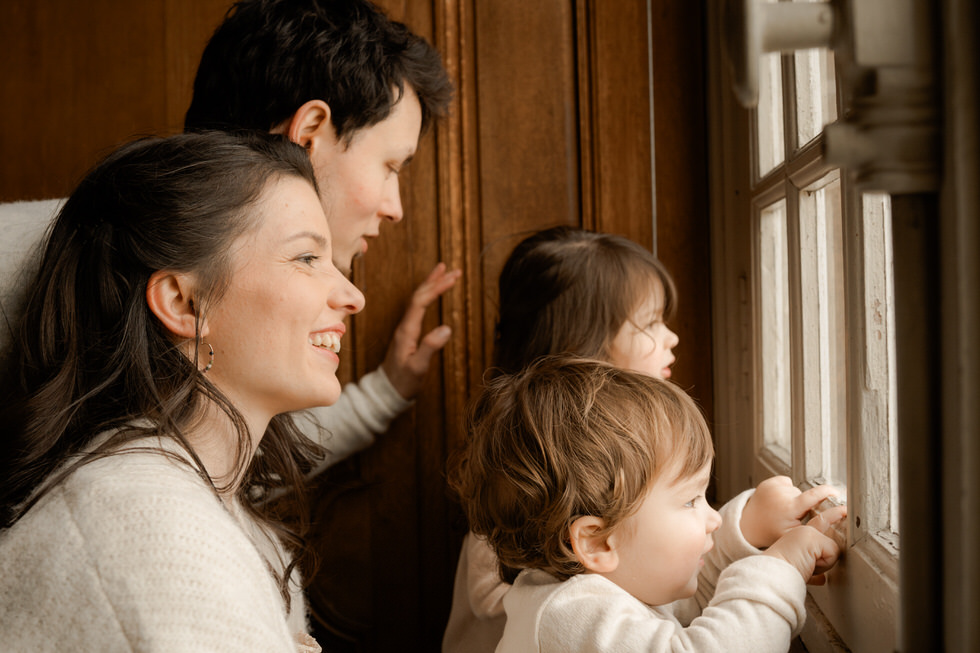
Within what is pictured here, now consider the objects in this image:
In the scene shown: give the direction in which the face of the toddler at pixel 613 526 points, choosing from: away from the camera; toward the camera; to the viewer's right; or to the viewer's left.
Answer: to the viewer's right

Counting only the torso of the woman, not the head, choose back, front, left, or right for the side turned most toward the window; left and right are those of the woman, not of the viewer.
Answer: front

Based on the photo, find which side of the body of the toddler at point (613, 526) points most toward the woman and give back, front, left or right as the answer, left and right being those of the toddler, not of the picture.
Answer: back

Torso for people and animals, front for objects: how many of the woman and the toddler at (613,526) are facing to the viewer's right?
2

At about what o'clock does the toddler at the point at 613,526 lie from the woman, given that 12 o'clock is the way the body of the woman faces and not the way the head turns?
The toddler is roughly at 1 o'clock from the woman.

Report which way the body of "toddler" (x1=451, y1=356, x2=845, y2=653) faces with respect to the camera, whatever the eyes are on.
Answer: to the viewer's right

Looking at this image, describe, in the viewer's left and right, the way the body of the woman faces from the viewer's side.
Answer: facing to the right of the viewer

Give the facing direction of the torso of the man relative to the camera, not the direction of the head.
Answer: to the viewer's right

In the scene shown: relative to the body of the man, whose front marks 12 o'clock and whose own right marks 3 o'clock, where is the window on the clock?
The window is roughly at 1 o'clock from the man.

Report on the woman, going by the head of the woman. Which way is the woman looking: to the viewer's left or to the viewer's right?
to the viewer's right

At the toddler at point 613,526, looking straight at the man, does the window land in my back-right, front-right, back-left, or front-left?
back-right
